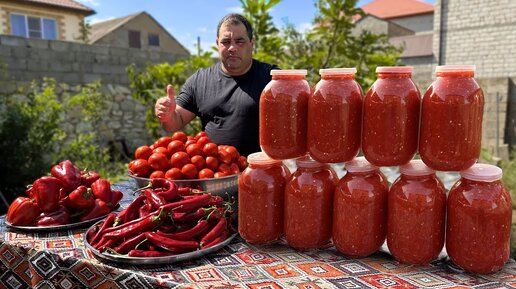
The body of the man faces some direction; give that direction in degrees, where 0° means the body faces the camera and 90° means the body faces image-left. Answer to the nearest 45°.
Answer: approximately 0°

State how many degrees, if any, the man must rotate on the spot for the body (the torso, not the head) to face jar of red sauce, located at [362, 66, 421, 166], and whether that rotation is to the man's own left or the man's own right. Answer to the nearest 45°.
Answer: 0° — they already face it

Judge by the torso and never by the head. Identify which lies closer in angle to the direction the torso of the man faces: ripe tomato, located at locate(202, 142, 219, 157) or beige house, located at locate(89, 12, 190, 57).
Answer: the ripe tomato

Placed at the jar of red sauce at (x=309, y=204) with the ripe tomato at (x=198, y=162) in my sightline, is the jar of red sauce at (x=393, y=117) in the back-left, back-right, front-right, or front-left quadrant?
back-right

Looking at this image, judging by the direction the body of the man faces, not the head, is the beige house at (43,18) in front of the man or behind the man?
behind

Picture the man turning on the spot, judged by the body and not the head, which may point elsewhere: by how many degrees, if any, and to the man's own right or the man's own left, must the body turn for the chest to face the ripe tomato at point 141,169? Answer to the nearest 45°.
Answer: approximately 45° to the man's own right

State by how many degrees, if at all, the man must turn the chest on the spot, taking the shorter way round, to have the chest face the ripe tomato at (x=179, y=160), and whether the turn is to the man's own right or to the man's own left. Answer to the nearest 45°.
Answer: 0° — they already face it

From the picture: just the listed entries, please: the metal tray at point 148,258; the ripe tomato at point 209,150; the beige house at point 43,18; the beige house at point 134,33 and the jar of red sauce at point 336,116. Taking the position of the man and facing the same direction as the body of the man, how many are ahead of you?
3

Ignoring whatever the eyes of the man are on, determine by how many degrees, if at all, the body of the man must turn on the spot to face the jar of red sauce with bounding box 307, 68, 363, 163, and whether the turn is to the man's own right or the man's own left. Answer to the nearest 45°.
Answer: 0° — they already face it
